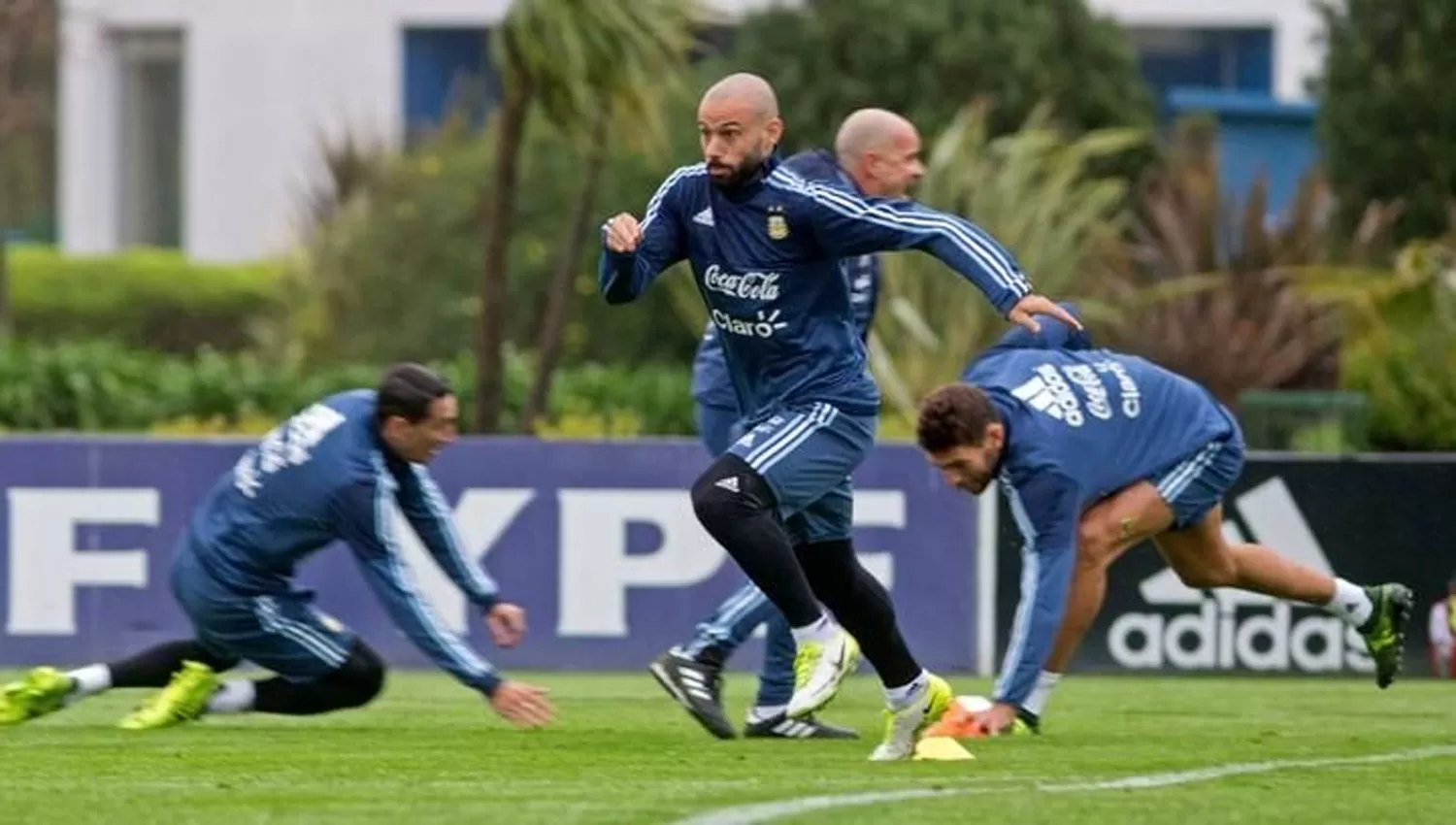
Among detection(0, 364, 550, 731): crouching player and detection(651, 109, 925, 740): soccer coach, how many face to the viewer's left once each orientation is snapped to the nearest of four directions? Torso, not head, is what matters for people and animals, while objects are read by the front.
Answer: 0

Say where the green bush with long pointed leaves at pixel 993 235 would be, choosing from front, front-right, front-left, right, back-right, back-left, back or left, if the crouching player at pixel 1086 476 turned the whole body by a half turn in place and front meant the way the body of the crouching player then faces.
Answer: left

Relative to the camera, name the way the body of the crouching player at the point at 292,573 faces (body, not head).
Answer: to the viewer's right

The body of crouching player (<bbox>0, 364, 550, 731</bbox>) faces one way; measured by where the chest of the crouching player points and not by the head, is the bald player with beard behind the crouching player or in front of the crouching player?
in front

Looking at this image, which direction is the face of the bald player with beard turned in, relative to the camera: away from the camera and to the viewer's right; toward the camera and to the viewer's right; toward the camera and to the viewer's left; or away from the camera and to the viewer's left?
toward the camera and to the viewer's left

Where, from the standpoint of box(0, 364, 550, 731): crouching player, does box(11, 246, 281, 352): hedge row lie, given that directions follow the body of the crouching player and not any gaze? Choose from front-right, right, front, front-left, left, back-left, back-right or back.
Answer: left

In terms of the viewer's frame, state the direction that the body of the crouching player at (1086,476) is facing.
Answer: to the viewer's left

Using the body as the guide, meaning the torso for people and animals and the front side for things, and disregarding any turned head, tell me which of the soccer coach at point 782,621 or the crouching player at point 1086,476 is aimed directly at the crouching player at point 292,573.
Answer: the crouching player at point 1086,476

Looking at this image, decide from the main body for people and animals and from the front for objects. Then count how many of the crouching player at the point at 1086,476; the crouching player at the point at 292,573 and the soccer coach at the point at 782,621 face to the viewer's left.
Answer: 1

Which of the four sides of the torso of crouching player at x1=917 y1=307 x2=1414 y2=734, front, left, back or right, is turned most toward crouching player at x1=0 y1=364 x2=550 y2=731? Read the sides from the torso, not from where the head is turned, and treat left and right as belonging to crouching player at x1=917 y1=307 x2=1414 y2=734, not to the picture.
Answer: front
